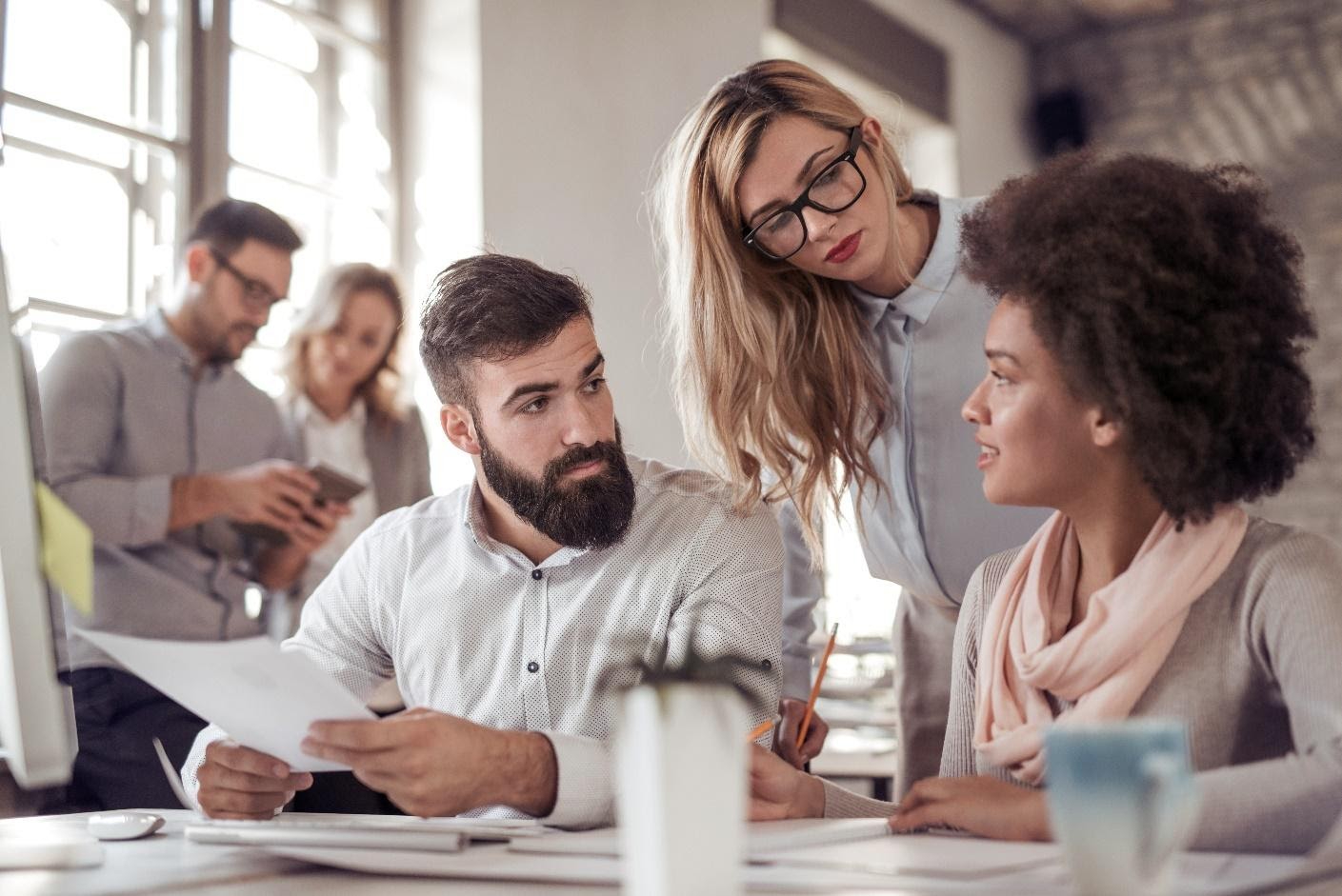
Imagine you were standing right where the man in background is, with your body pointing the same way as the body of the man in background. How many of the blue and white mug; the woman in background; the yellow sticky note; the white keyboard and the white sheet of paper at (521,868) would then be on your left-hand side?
1

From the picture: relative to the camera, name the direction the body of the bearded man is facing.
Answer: toward the camera

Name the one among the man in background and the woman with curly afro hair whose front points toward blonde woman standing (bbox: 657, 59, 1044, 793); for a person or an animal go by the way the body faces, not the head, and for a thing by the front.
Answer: the man in background

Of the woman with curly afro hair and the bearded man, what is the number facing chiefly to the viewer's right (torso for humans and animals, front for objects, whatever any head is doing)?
0

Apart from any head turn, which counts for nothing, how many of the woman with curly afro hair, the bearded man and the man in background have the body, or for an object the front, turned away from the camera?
0

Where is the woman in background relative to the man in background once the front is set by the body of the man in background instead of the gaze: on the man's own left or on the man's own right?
on the man's own left

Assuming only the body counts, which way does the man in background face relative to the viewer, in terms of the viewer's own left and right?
facing the viewer and to the right of the viewer

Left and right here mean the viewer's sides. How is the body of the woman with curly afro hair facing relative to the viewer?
facing the viewer and to the left of the viewer

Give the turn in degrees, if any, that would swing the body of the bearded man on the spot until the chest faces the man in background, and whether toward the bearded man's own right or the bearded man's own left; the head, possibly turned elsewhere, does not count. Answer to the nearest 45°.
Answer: approximately 135° to the bearded man's own right

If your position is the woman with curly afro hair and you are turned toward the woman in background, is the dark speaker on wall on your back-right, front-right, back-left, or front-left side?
front-right

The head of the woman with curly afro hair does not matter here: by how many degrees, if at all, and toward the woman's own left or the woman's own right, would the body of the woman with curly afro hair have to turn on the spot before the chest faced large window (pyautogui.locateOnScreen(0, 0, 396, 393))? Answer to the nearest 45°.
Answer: approximately 90° to the woman's own right

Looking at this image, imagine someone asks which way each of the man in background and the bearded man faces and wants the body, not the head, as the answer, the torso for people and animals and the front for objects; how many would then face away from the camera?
0

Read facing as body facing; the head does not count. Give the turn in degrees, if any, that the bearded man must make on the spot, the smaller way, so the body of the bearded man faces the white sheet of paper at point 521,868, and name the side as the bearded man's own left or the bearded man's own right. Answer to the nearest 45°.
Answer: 0° — they already face it

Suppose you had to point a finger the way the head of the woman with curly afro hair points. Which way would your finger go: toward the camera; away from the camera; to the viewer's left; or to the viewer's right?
to the viewer's left

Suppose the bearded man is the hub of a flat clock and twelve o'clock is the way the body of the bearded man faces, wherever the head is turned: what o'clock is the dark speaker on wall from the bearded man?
The dark speaker on wall is roughly at 7 o'clock from the bearded man.

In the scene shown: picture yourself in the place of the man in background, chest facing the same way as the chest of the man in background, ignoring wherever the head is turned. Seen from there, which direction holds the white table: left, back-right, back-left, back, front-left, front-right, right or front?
front-right

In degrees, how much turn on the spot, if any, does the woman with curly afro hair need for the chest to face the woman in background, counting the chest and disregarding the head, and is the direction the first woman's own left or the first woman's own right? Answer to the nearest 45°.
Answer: approximately 90° to the first woman's own right

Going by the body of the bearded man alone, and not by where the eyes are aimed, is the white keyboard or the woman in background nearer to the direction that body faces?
the white keyboard

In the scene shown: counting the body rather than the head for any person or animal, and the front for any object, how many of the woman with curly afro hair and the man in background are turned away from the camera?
0
